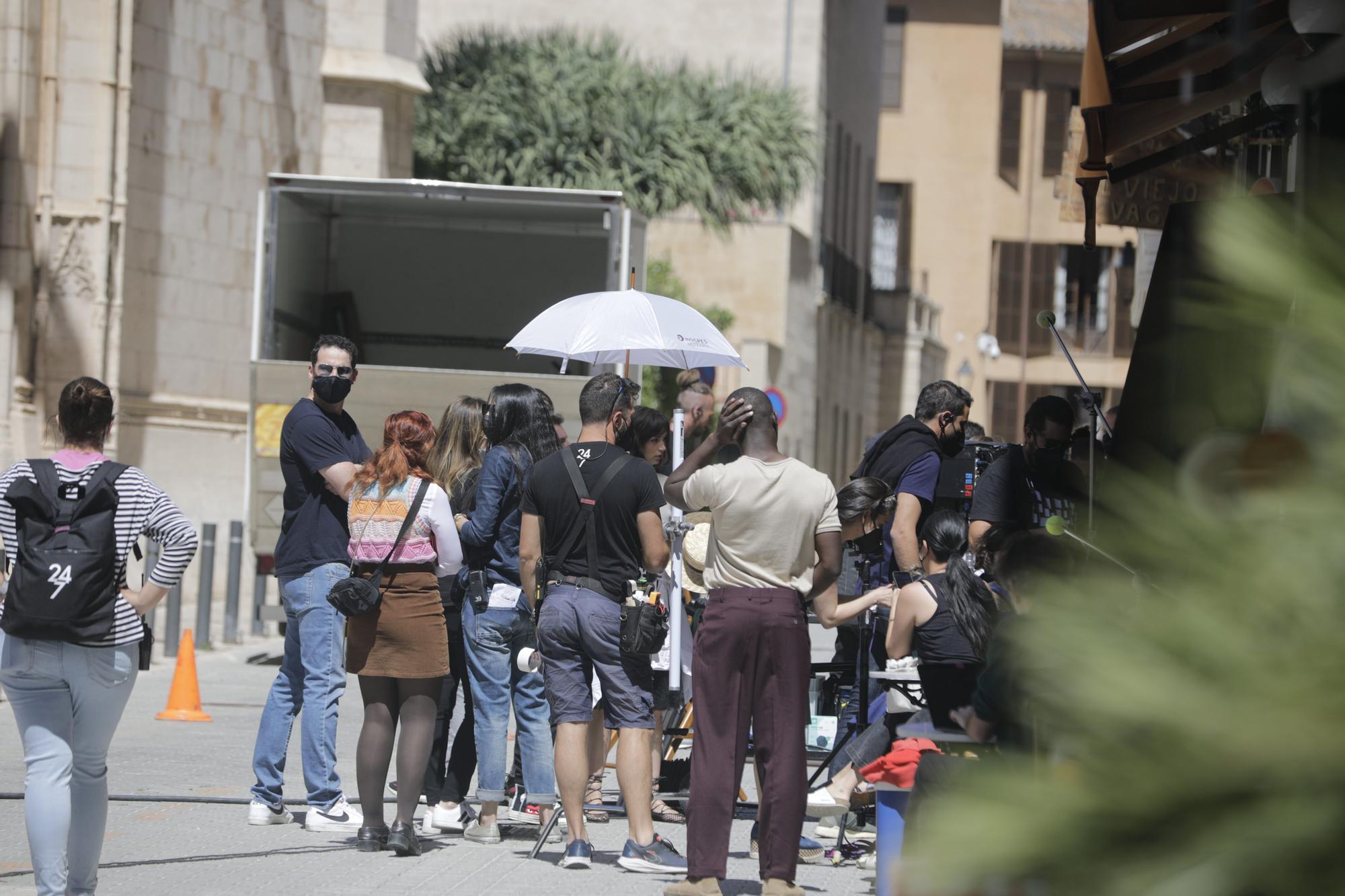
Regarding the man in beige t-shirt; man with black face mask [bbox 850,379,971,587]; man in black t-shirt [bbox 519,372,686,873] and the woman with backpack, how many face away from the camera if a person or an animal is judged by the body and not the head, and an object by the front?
3

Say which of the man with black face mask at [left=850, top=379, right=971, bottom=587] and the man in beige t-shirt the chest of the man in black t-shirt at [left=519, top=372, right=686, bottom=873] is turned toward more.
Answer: the man with black face mask

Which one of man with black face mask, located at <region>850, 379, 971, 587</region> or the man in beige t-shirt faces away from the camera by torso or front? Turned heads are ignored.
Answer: the man in beige t-shirt

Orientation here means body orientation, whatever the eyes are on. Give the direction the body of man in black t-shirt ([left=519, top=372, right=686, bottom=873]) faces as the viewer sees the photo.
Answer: away from the camera

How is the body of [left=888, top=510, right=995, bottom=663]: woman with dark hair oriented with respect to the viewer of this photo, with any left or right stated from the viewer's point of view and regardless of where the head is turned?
facing away from the viewer and to the left of the viewer

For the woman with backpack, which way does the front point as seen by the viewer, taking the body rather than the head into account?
away from the camera

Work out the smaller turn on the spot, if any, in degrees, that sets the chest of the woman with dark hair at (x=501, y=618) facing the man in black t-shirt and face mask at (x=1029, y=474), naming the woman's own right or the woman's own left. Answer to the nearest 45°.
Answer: approximately 135° to the woman's own right
